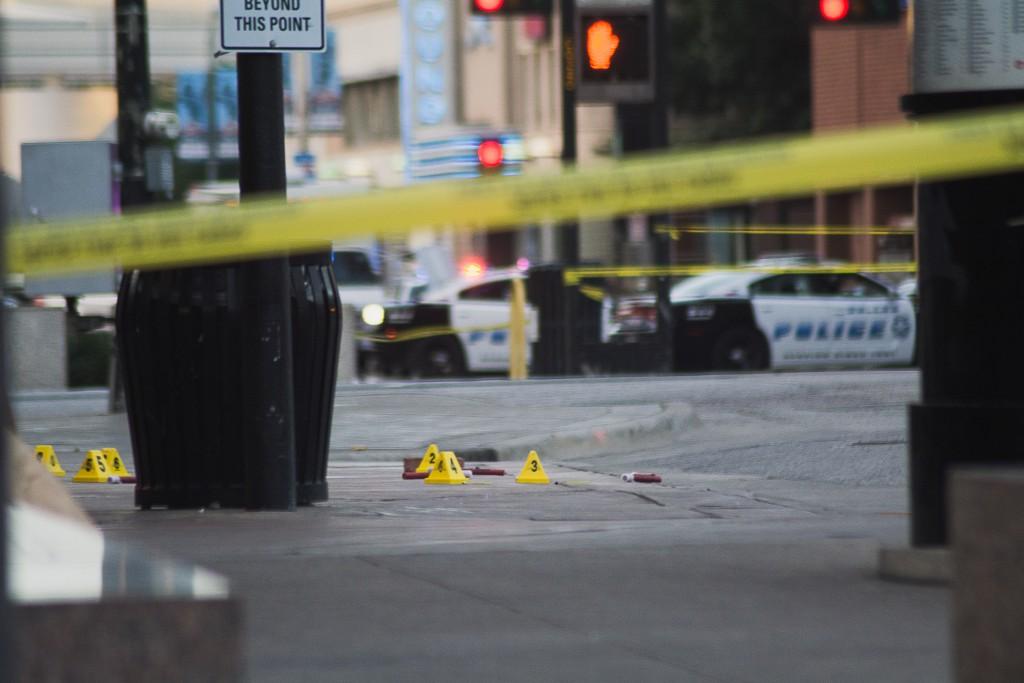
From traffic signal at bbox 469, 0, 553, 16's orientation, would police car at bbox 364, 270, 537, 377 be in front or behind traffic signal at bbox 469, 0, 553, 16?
behind

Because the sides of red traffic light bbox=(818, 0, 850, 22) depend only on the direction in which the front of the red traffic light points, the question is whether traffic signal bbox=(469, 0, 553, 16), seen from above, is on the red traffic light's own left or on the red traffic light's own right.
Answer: on the red traffic light's own right

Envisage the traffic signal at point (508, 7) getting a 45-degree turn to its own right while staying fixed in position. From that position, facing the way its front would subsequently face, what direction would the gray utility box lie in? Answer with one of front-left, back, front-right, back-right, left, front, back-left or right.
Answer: front

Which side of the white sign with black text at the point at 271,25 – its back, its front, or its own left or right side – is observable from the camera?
front

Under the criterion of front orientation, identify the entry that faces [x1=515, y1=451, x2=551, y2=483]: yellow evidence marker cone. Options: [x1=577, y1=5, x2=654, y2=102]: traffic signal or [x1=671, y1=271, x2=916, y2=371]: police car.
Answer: the traffic signal

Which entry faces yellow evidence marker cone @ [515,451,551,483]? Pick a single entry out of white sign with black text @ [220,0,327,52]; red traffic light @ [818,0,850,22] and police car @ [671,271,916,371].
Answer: the red traffic light

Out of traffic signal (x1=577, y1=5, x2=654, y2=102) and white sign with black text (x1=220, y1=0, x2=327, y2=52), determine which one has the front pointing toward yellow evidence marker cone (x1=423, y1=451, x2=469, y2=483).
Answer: the traffic signal

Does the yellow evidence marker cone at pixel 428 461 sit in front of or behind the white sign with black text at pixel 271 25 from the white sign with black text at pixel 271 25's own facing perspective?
behind

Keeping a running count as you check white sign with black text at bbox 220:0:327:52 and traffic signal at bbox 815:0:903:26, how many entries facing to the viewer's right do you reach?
0

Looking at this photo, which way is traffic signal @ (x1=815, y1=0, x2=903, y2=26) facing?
toward the camera

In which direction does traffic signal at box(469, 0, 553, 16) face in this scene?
toward the camera

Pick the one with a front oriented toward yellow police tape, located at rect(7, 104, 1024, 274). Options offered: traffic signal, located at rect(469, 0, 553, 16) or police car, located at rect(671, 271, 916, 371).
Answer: the traffic signal

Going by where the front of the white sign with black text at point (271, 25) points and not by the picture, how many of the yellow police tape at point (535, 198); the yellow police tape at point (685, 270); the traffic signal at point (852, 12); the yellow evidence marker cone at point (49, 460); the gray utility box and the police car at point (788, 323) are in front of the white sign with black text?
1

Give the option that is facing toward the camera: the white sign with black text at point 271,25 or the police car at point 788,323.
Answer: the white sign with black text

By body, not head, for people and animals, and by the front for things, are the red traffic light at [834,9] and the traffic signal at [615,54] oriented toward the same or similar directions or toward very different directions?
same or similar directions
